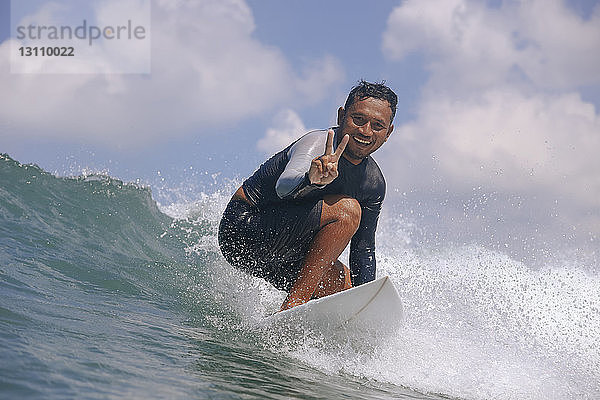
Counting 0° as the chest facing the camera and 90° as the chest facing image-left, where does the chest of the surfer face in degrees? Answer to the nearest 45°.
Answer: approximately 315°

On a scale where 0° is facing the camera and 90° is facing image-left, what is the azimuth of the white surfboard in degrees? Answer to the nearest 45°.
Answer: approximately 315°
